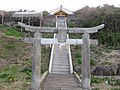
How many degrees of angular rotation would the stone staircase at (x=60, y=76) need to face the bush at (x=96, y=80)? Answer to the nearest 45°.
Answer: approximately 45° to its left

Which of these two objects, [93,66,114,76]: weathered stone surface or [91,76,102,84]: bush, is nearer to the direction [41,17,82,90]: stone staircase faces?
the bush

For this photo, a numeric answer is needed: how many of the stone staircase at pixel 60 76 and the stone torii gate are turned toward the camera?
2

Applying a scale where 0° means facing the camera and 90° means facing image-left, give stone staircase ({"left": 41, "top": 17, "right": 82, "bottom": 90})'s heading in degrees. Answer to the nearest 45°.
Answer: approximately 0°

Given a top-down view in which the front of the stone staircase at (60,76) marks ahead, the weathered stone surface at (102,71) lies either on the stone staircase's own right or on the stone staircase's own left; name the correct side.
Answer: on the stone staircase's own left
